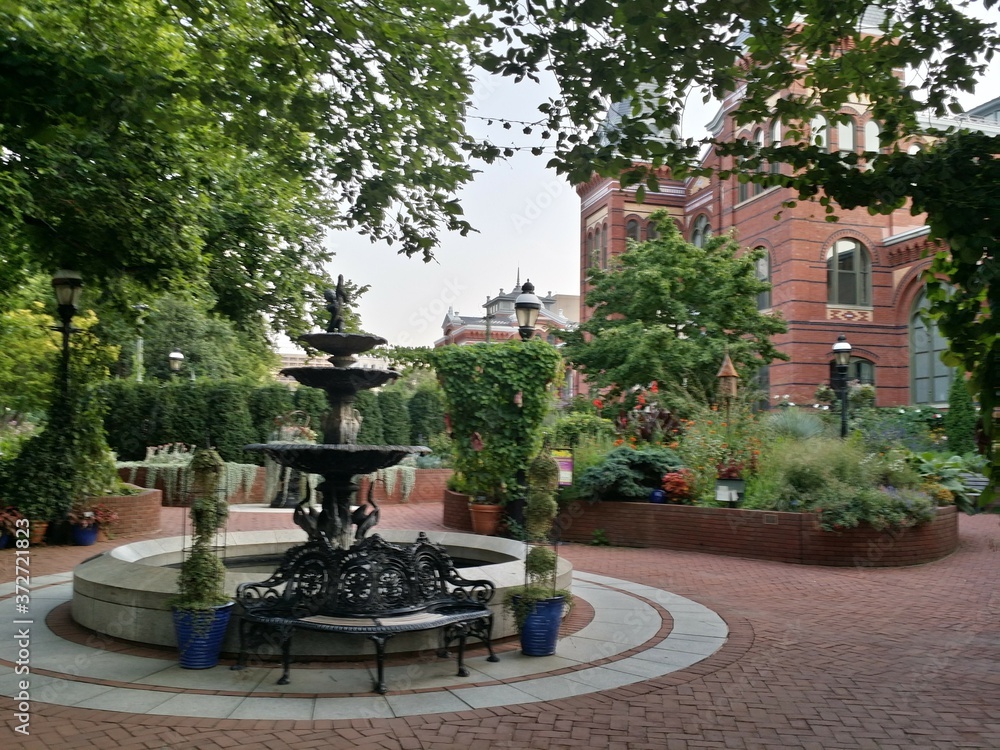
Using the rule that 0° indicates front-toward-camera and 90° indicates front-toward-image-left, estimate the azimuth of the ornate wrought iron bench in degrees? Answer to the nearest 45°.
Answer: approximately 0°

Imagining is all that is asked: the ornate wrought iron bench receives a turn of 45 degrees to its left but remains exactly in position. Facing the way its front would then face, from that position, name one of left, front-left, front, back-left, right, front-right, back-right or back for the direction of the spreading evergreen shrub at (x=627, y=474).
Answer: left

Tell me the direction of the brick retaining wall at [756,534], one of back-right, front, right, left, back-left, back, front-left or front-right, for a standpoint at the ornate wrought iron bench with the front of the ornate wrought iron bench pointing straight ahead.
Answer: back-left

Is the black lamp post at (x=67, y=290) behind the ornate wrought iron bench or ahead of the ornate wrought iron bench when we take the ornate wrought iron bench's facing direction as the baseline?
behind

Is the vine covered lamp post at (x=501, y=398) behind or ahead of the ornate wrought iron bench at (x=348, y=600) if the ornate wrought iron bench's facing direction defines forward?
behind

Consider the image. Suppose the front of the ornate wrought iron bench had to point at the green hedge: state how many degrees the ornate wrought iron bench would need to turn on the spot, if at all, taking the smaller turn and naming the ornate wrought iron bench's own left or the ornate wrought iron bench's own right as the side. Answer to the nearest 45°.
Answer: approximately 180°

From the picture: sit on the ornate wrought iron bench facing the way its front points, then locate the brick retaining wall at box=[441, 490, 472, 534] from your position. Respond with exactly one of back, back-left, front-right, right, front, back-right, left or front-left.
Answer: back

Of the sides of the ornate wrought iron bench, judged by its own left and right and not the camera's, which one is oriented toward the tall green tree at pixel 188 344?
back

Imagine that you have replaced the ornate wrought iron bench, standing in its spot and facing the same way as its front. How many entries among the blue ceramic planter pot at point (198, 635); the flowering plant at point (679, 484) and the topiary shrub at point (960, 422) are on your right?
1

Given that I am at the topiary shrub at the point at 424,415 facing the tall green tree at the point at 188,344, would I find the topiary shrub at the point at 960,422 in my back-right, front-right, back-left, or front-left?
back-right

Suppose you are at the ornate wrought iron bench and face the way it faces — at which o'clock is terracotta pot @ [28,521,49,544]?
The terracotta pot is roughly at 5 o'clock from the ornate wrought iron bench.

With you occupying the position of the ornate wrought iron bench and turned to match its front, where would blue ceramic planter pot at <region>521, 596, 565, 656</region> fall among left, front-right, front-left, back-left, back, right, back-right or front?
left

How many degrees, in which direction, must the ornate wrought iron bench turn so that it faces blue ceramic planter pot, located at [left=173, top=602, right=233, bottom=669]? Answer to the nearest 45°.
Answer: approximately 90° to its right

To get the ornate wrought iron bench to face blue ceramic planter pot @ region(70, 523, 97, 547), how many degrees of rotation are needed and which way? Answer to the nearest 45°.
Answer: approximately 135° to its right

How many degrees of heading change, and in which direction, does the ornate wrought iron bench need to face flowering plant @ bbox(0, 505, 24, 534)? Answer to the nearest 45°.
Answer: approximately 135° to its right
